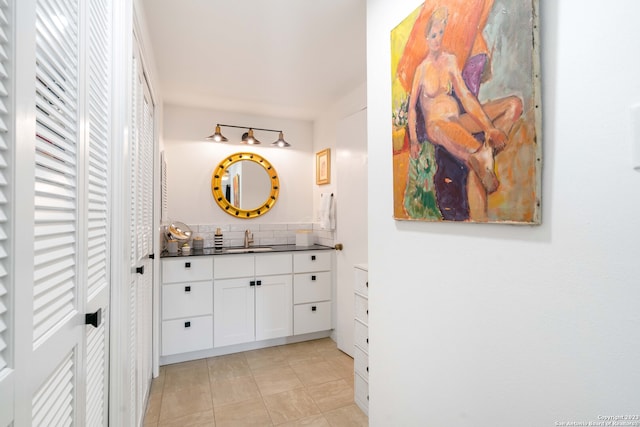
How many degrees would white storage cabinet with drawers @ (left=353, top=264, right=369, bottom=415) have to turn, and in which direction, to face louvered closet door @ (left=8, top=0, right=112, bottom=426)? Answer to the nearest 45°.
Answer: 0° — it already faces it

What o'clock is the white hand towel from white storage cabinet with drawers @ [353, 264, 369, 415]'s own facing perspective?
The white hand towel is roughly at 4 o'clock from the white storage cabinet with drawers.

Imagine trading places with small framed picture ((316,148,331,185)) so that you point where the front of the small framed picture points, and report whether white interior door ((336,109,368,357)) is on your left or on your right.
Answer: on your left

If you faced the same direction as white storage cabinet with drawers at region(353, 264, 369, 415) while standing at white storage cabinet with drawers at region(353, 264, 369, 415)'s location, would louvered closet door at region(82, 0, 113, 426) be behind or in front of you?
in front

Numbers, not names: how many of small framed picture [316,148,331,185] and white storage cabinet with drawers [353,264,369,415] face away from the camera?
0

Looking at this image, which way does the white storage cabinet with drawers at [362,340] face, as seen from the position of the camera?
facing the viewer and to the left of the viewer

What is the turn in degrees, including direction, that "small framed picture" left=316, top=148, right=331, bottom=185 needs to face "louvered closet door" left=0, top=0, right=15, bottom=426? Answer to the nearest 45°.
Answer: approximately 45° to its left

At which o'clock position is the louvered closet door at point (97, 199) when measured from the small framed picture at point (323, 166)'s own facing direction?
The louvered closet door is roughly at 11 o'clock from the small framed picture.

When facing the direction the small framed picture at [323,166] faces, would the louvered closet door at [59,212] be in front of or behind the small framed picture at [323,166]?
in front

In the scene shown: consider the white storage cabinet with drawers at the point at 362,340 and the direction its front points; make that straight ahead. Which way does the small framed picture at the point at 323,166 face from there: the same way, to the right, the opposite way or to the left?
the same way

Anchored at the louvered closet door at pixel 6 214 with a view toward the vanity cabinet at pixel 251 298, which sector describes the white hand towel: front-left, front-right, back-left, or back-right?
front-right
